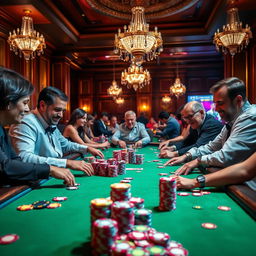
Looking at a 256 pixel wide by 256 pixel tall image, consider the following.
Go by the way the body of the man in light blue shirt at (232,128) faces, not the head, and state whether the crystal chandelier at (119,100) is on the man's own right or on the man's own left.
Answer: on the man's own right

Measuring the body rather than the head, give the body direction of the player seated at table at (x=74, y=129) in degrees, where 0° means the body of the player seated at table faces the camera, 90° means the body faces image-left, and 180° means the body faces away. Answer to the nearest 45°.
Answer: approximately 270°

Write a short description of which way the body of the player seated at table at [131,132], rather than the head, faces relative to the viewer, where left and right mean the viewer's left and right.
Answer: facing the viewer

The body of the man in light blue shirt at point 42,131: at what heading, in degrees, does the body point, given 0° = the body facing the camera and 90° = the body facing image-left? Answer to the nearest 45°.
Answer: approximately 315°

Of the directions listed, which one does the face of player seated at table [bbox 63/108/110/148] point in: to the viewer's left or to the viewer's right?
to the viewer's right

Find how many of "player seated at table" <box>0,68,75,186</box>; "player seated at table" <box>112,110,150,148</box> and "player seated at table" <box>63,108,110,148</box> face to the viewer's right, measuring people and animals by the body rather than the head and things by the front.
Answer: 2

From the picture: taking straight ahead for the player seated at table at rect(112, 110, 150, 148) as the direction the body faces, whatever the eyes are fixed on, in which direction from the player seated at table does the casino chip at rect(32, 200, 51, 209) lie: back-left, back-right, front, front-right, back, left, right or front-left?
front

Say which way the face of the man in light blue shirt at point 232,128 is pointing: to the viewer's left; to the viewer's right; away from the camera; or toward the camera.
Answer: to the viewer's left

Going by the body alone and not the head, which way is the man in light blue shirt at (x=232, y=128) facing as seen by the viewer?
to the viewer's left

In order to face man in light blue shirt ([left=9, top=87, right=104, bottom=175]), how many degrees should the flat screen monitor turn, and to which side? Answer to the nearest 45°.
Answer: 0° — it already faces them

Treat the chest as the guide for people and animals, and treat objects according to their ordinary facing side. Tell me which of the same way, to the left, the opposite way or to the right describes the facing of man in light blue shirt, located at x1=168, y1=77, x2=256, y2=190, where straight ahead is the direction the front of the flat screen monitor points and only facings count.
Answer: to the right

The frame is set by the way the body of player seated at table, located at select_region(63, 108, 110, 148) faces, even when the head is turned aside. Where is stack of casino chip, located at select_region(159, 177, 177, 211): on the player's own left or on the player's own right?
on the player's own right

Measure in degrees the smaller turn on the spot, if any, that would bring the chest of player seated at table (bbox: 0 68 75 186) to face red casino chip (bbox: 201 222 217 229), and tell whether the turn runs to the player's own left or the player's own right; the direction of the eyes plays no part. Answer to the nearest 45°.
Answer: approximately 45° to the player's own right

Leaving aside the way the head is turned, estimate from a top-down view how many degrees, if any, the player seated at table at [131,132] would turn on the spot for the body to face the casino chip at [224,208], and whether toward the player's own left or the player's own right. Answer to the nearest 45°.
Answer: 0° — they already face it

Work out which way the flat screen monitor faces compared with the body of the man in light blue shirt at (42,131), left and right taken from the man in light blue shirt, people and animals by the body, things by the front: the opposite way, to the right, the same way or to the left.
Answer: to the right

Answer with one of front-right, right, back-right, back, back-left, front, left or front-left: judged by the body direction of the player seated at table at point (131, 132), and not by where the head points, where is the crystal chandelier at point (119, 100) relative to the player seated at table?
back

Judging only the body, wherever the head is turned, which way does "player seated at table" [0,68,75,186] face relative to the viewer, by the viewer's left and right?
facing to the right of the viewer
